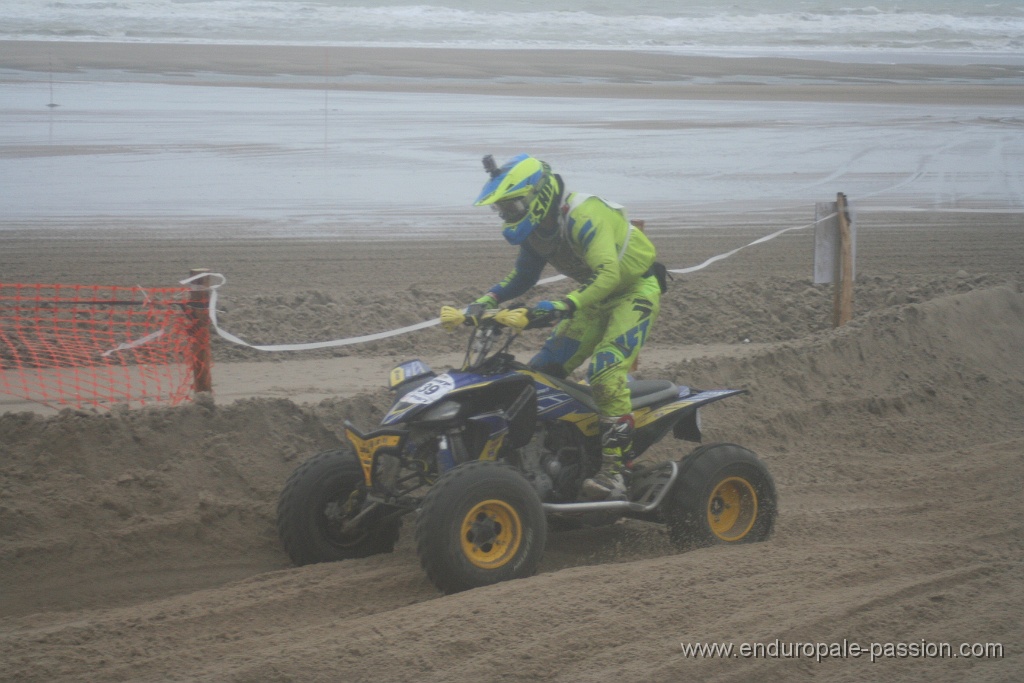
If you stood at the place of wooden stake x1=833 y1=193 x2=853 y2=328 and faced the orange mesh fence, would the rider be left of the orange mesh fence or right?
left

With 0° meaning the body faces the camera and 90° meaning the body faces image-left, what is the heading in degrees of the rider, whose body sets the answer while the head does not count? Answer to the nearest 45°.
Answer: approximately 45°

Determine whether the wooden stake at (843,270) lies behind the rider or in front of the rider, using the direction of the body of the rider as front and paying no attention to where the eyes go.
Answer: behind

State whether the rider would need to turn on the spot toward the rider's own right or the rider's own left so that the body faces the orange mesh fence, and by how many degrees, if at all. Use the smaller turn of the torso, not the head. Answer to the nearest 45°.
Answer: approximately 90° to the rider's own right

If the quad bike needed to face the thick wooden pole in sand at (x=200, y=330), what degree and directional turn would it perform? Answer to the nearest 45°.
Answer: approximately 90° to its right

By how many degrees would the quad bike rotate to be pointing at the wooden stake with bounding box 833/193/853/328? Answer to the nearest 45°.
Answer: approximately 180°

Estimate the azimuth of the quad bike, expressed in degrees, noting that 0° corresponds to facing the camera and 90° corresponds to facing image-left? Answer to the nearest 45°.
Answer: approximately 45°

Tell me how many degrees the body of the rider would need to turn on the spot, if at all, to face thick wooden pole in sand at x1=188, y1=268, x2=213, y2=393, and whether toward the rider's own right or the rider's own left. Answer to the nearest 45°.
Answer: approximately 90° to the rider's own right
